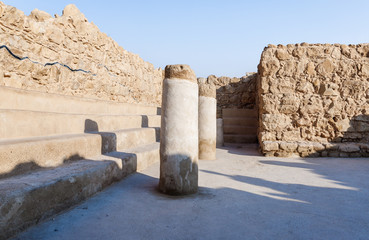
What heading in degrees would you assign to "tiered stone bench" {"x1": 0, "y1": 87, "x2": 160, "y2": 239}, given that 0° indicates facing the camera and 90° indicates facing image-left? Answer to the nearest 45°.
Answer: approximately 315°

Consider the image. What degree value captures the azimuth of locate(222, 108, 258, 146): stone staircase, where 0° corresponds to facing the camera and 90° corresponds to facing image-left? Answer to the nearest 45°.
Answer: approximately 0°

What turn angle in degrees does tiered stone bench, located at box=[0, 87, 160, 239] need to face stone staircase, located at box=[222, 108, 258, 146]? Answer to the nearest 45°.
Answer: approximately 90° to its left

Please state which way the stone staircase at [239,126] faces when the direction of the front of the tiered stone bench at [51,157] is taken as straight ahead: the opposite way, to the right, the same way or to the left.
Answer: to the right

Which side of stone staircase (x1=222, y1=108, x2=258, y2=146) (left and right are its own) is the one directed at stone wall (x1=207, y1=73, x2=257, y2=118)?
back

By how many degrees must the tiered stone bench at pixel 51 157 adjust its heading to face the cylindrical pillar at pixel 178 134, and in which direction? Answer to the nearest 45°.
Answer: approximately 45° to its left

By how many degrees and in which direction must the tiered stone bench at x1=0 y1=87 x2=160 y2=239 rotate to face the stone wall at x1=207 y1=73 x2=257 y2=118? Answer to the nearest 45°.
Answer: approximately 90° to its left

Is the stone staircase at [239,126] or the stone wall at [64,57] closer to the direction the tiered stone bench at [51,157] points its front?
the stone staircase

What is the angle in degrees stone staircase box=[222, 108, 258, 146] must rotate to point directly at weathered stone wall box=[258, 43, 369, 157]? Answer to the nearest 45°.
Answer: approximately 45° to its left

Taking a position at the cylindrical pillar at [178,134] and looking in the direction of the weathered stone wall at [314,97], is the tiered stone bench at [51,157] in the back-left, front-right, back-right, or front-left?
back-left
